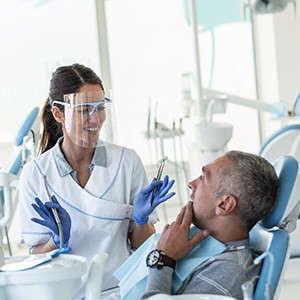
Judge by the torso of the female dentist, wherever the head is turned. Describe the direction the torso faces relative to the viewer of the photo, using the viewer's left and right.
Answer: facing the viewer and to the right of the viewer

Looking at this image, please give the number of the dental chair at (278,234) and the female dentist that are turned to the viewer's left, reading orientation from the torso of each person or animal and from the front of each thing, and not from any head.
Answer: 1

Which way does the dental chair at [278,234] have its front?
to the viewer's left

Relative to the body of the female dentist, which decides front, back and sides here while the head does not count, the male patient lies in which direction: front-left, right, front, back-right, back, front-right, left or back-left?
front

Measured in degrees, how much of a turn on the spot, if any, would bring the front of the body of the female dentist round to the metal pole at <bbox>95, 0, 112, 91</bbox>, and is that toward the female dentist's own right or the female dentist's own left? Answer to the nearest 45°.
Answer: approximately 135° to the female dentist's own left

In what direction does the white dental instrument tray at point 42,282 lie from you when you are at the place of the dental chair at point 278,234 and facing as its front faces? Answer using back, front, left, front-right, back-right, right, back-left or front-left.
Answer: front-left

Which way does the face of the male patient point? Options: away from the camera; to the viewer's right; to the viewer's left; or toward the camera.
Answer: to the viewer's left

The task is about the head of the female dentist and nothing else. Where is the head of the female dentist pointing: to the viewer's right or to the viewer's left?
to the viewer's right

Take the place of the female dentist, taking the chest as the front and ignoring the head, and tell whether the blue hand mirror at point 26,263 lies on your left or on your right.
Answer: on your right

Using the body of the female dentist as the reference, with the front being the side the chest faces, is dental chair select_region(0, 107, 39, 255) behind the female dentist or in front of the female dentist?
behind

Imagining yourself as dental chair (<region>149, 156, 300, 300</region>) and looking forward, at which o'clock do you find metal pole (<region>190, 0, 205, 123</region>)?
The metal pole is roughly at 3 o'clock from the dental chair.
